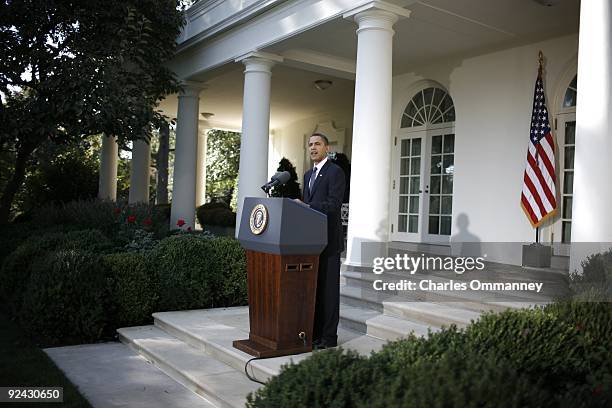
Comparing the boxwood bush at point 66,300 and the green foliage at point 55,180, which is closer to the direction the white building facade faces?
the boxwood bush

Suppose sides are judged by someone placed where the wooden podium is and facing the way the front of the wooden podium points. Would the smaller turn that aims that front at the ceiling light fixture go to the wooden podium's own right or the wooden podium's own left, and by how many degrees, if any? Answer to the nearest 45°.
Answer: approximately 135° to the wooden podium's own right

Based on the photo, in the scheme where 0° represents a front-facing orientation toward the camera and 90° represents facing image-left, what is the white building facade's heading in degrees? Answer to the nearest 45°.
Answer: approximately 45°

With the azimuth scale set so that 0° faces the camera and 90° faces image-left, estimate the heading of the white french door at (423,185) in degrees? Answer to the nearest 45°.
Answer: approximately 45°

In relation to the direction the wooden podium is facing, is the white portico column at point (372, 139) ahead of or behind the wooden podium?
behind

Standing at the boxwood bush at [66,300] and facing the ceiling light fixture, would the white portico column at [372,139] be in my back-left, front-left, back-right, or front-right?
front-right

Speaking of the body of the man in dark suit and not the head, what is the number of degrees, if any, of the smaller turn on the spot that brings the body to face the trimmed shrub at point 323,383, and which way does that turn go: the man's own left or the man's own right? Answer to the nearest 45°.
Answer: approximately 45° to the man's own left

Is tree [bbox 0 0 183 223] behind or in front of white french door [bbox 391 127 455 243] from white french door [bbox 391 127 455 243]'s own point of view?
in front

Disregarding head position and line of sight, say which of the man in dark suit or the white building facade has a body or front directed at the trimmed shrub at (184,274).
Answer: the white building facade

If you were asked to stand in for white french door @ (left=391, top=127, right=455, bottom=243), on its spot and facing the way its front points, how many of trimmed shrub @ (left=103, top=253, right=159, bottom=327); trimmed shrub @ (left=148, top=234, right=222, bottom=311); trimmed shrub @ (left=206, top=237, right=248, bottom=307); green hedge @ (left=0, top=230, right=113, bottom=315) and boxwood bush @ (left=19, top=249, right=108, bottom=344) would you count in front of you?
5

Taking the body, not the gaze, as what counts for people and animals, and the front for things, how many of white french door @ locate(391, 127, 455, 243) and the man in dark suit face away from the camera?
0

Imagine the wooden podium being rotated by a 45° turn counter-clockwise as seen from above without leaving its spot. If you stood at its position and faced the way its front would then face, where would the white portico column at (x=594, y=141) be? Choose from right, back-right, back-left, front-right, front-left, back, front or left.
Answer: left

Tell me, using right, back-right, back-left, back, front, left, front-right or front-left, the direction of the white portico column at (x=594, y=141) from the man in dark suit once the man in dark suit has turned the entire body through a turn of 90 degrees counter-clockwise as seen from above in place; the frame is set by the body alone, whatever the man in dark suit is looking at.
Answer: front-left

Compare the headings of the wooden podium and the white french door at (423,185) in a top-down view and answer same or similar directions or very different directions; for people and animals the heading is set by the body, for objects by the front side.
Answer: same or similar directions

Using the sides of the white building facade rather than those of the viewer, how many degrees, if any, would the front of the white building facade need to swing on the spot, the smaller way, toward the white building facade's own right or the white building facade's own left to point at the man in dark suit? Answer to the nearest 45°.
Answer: approximately 45° to the white building facade's own left

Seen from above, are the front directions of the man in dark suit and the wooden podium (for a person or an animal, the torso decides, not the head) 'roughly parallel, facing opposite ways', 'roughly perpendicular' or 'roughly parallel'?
roughly parallel

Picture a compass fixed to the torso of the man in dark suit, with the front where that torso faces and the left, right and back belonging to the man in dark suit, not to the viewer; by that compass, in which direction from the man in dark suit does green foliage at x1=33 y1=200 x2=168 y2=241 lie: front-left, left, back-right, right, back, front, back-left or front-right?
right
